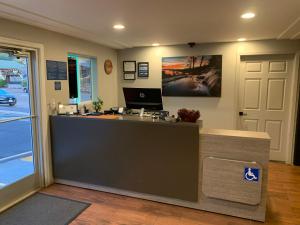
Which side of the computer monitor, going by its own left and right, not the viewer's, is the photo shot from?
back

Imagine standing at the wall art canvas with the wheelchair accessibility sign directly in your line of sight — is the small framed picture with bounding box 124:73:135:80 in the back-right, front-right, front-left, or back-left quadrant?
back-right

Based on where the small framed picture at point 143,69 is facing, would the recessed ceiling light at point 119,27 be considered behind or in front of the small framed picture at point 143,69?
in front

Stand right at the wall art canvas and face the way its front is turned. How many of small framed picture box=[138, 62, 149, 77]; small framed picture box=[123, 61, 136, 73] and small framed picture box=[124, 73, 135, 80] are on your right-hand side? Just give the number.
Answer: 3

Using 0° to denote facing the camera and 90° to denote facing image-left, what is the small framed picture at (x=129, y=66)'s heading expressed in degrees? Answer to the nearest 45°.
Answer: approximately 0°

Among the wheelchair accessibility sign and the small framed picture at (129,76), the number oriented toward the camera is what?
2

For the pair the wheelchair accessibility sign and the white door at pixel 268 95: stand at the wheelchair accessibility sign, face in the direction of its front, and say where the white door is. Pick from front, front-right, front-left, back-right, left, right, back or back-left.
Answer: back

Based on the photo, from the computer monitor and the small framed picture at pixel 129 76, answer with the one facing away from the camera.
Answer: the computer monitor
